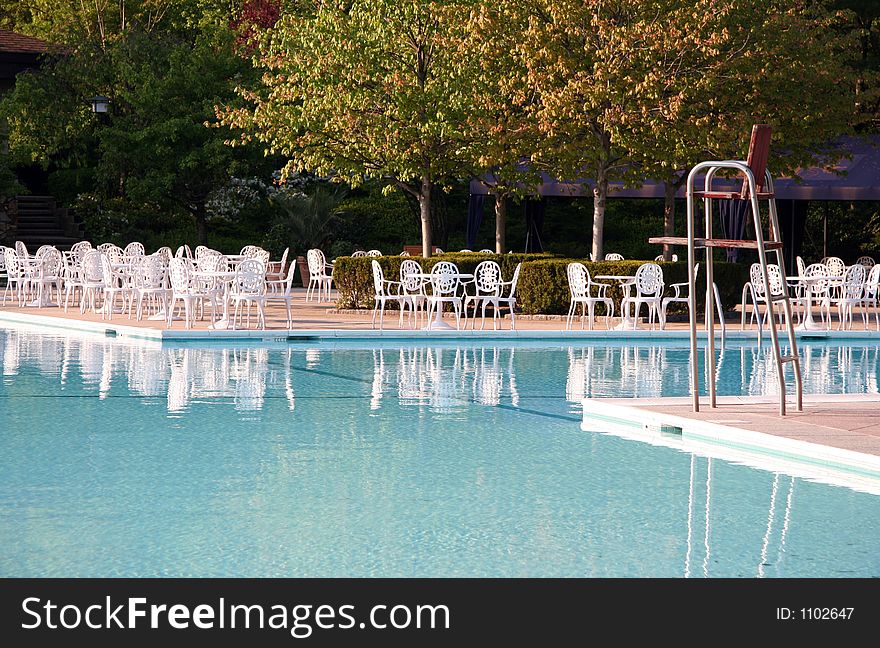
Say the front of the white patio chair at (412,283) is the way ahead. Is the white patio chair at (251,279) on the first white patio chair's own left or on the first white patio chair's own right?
on the first white patio chair's own right

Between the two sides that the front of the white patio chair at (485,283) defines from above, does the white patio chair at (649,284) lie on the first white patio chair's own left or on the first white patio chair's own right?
on the first white patio chair's own left

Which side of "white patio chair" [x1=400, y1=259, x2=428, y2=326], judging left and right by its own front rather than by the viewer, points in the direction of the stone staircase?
back

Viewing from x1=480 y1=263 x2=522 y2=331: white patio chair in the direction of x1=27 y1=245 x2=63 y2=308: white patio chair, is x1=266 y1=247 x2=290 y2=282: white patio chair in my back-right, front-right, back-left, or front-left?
front-right

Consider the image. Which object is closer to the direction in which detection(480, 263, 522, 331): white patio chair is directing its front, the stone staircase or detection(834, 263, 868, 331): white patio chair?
the stone staircase

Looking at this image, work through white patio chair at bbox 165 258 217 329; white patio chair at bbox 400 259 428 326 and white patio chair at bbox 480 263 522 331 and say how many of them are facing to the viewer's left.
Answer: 1

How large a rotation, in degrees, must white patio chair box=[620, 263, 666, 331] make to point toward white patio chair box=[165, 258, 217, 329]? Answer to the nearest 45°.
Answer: approximately 45° to its left

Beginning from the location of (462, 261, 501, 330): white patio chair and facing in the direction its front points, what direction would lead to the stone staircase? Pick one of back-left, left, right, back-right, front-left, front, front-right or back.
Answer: right

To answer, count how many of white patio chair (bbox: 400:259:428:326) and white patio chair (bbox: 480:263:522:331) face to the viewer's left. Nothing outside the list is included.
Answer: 1

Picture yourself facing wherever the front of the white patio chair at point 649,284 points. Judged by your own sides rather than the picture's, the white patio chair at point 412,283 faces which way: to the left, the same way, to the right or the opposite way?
the opposite way

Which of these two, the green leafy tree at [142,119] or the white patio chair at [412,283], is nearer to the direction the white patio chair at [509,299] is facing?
the white patio chair

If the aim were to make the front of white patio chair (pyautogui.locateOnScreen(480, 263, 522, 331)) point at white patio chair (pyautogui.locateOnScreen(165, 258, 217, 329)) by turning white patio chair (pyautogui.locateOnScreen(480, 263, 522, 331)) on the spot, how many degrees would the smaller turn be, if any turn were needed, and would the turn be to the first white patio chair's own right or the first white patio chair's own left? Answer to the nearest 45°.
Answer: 0° — it already faces it
